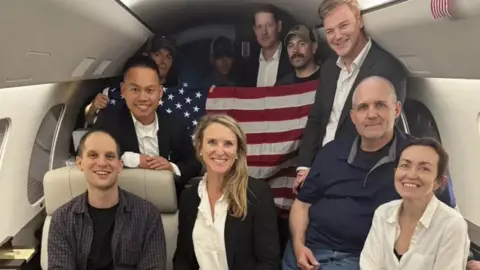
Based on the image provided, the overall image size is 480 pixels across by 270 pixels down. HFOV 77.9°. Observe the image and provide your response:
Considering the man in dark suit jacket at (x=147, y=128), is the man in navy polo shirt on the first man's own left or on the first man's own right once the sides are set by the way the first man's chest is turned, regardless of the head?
on the first man's own left

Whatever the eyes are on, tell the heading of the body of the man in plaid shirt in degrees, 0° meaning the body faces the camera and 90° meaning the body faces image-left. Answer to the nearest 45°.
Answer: approximately 0°

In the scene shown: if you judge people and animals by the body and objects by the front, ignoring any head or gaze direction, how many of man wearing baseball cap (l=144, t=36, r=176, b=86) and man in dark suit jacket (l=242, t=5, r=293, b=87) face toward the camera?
2
